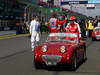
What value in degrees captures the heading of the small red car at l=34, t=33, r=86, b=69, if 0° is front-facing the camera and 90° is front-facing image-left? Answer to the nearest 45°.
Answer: approximately 45°
